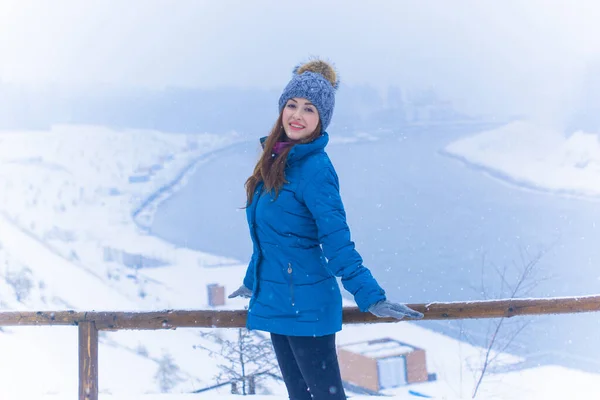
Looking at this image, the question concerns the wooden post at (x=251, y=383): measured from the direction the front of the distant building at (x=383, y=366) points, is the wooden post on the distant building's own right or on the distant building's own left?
on the distant building's own right

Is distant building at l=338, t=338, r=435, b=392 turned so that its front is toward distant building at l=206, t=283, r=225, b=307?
no

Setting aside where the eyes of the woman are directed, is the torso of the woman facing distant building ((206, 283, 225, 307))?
no

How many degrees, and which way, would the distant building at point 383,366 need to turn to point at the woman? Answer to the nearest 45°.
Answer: approximately 45° to its right

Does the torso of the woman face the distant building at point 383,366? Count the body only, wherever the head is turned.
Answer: no

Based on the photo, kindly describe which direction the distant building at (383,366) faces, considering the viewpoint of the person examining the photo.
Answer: facing the viewer and to the right of the viewer

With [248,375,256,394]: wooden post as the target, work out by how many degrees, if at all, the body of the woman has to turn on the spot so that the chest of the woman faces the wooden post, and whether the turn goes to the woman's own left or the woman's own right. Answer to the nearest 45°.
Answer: approximately 135° to the woman's own right

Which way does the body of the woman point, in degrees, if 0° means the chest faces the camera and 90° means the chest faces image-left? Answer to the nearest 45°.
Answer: approximately 45°

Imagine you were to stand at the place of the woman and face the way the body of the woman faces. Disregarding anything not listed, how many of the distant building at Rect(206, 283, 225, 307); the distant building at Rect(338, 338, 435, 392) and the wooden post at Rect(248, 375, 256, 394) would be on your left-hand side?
0

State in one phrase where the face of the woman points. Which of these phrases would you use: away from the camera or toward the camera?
toward the camera

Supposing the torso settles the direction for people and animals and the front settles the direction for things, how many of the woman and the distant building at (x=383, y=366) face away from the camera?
0
